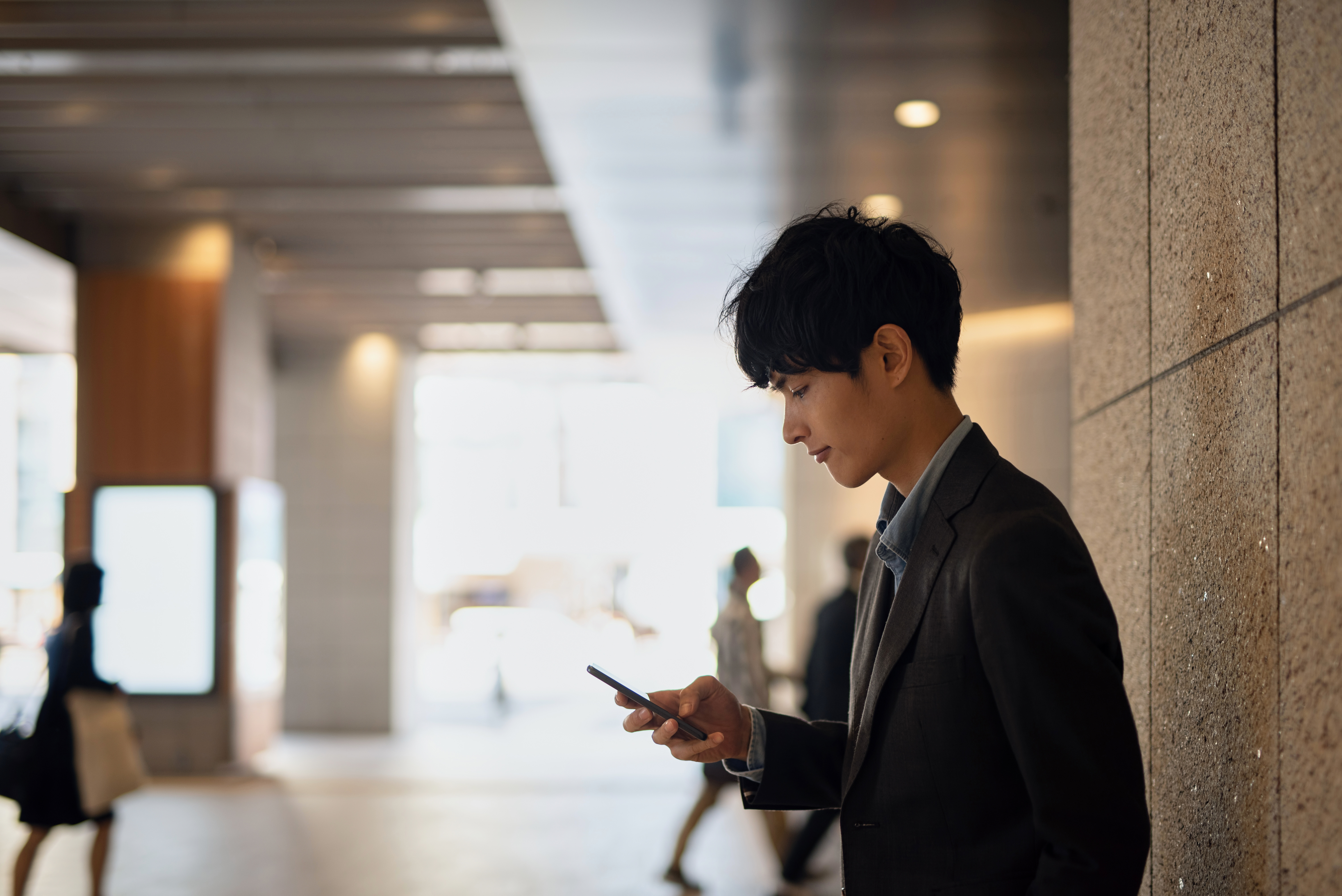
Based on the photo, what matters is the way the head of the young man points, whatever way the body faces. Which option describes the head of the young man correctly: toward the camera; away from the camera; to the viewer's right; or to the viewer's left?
to the viewer's left

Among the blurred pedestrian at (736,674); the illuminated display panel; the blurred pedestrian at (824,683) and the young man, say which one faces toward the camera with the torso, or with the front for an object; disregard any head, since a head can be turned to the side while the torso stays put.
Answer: the illuminated display panel

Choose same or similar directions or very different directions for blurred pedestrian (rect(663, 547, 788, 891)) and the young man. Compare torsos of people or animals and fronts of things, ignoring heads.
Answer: very different directions

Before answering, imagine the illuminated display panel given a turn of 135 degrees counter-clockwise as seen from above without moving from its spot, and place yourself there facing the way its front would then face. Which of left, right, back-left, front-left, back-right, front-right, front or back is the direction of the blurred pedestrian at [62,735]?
back-right

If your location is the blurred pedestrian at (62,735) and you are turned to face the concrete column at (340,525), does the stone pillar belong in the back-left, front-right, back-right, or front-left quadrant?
back-right

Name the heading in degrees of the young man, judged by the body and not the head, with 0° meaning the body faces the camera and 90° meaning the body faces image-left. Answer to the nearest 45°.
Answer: approximately 90°
